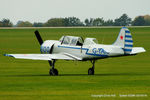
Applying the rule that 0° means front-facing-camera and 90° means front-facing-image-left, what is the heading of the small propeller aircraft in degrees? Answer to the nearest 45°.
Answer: approximately 135°
